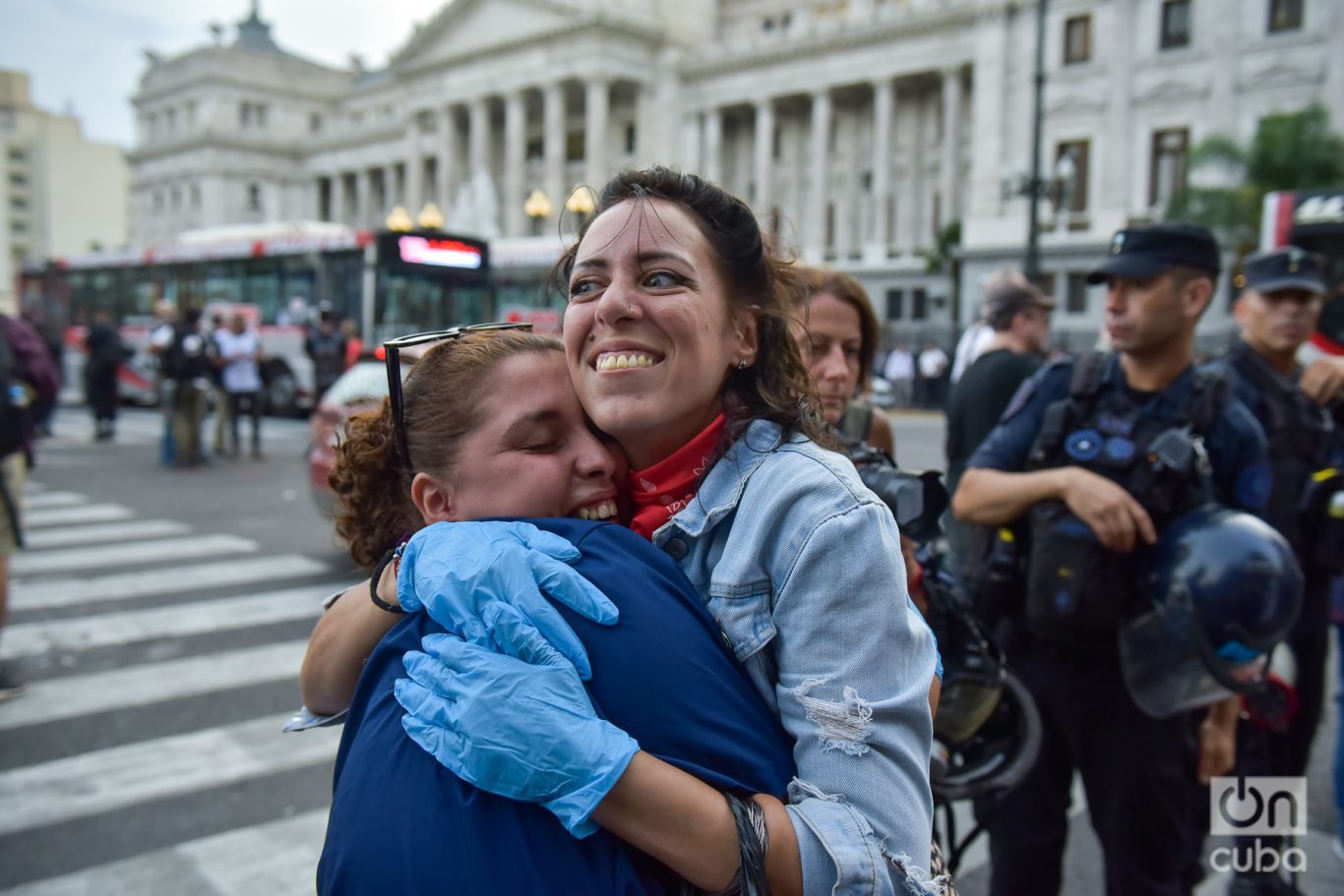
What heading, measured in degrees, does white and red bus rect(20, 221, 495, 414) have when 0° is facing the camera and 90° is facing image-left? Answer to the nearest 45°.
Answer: approximately 315°

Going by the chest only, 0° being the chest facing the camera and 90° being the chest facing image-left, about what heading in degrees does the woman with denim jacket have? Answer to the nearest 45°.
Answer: approximately 45°

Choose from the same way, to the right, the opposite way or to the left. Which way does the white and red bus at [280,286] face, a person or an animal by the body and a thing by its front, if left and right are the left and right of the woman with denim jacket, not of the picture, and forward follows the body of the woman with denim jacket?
to the left

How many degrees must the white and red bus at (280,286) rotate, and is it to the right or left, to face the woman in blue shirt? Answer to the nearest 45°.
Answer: approximately 45° to its right

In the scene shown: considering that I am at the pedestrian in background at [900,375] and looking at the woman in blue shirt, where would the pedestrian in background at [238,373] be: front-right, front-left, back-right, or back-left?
front-right
